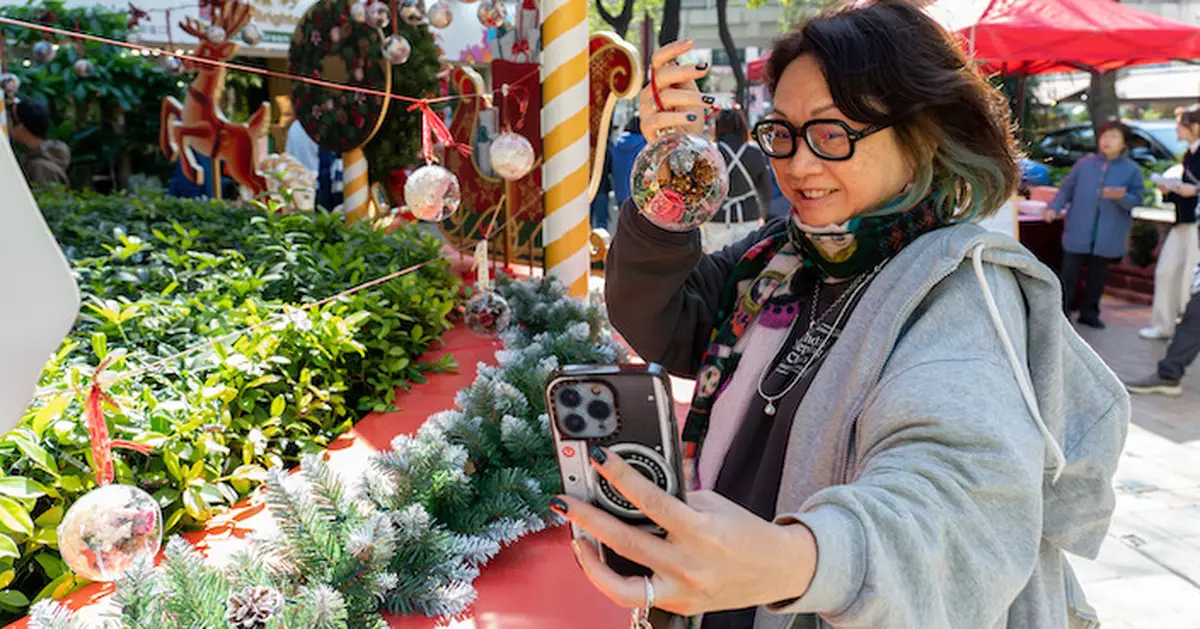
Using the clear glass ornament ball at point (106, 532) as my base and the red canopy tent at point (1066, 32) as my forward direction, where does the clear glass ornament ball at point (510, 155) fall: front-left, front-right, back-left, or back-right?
front-left

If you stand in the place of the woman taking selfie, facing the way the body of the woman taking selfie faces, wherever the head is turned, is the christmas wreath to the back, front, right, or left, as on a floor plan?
right

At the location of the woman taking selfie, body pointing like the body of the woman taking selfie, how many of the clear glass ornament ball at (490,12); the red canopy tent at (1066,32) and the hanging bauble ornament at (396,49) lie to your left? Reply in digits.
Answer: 0

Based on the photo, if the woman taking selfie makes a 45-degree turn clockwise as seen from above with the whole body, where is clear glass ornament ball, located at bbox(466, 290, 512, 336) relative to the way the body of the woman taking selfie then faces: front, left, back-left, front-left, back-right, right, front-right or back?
front-right

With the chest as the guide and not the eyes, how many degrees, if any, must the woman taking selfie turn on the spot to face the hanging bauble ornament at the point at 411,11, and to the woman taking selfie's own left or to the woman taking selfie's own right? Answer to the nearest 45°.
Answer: approximately 90° to the woman taking selfie's own right

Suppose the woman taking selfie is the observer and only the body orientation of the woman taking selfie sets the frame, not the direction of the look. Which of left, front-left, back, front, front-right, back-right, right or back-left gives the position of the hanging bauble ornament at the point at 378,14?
right

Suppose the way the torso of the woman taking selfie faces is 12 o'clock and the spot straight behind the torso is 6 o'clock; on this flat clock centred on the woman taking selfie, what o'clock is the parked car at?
The parked car is roughly at 5 o'clock from the woman taking selfie.

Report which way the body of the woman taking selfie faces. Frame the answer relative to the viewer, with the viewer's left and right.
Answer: facing the viewer and to the left of the viewer

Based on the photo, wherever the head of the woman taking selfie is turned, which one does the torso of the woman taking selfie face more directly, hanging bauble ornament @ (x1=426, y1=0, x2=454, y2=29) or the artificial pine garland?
the artificial pine garland

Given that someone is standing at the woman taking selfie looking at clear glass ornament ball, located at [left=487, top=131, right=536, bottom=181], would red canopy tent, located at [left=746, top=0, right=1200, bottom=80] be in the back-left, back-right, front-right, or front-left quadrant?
front-right

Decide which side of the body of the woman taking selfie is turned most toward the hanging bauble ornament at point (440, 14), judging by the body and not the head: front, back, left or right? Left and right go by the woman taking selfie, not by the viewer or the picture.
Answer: right

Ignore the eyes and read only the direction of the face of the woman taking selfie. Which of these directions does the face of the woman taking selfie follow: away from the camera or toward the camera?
toward the camera

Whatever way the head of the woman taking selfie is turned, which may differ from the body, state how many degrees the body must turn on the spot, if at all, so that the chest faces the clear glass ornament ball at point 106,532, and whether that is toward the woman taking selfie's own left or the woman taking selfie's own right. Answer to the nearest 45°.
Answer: approximately 45° to the woman taking selfie's own right

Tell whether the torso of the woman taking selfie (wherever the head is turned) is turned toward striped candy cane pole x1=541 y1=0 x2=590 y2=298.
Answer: no

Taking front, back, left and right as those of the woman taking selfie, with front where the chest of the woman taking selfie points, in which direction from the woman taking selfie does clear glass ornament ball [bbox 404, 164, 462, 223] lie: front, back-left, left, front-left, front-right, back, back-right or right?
right
